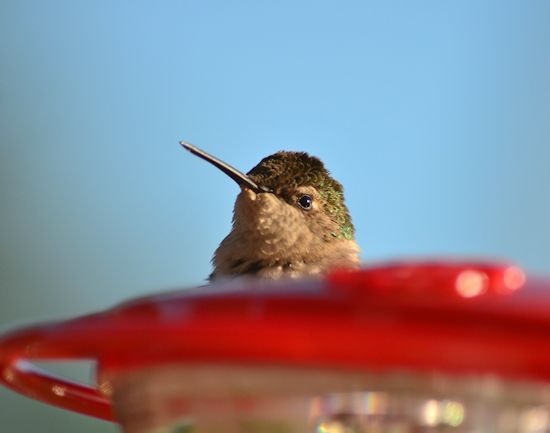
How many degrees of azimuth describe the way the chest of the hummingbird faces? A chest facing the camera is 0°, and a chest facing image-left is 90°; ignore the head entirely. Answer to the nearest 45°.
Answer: approximately 45°
